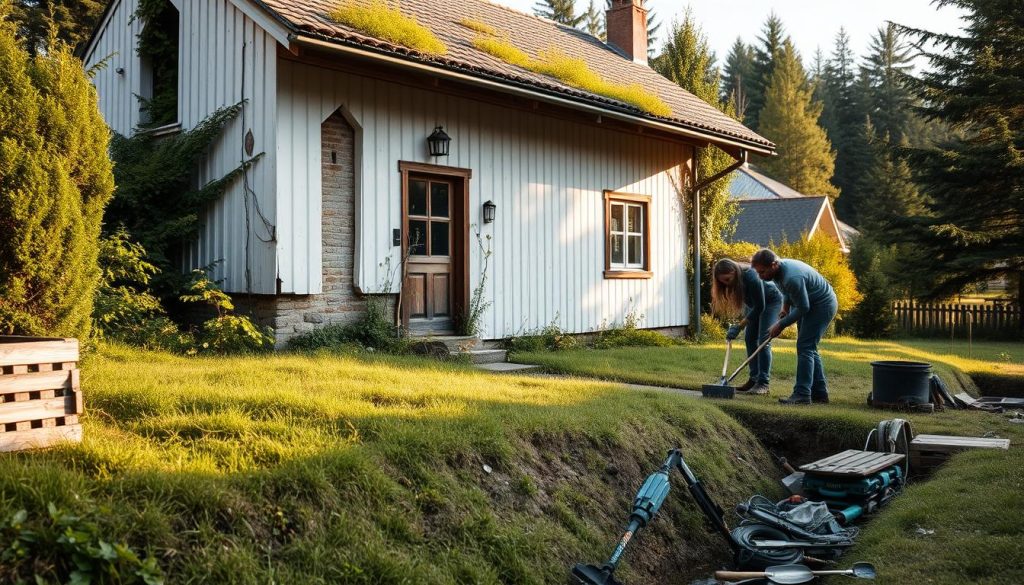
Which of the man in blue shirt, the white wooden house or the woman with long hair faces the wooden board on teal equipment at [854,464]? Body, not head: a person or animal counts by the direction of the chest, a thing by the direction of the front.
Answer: the white wooden house

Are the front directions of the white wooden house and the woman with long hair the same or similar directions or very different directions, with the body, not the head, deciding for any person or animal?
very different directions

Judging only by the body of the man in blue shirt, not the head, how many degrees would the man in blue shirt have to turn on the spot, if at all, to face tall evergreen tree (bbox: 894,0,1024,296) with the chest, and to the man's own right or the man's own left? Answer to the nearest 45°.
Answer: approximately 90° to the man's own right

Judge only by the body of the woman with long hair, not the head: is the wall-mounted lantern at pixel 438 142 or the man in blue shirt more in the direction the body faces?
the wall-mounted lantern

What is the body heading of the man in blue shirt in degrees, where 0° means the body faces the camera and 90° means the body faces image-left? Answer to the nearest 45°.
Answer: approximately 90°

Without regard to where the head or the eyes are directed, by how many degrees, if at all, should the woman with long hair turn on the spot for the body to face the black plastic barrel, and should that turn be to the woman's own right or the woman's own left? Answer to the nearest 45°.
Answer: approximately 180°

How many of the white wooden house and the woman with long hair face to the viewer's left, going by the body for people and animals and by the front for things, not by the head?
1

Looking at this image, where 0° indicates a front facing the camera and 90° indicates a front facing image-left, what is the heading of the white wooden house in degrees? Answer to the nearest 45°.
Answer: approximately 315°

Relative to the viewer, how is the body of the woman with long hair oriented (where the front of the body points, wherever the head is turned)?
to the viewer's left
